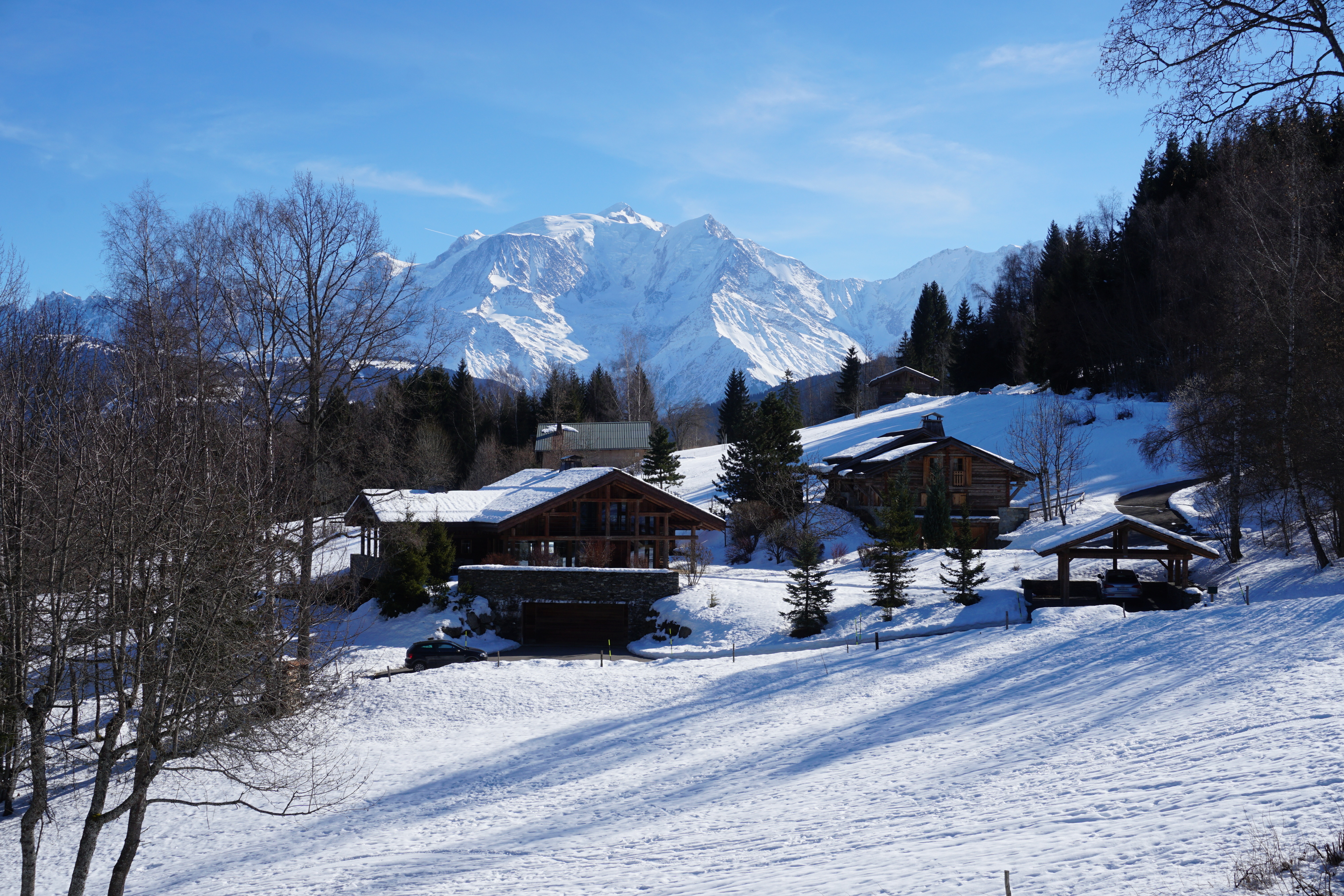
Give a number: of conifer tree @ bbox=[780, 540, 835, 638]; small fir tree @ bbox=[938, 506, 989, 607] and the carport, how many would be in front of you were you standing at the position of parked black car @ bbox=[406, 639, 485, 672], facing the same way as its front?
3

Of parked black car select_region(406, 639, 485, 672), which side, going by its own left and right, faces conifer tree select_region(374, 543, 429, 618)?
left

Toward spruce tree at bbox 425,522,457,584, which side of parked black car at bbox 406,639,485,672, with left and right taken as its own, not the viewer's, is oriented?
left

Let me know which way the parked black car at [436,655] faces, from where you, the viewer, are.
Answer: facing to the right of the viewer

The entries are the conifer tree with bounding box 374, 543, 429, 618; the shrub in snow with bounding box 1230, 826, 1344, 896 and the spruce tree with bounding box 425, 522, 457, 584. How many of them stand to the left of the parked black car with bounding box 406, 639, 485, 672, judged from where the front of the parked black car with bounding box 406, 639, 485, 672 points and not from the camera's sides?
2

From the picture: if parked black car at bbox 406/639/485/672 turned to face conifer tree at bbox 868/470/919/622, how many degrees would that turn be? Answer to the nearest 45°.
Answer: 0° — it already faces it
